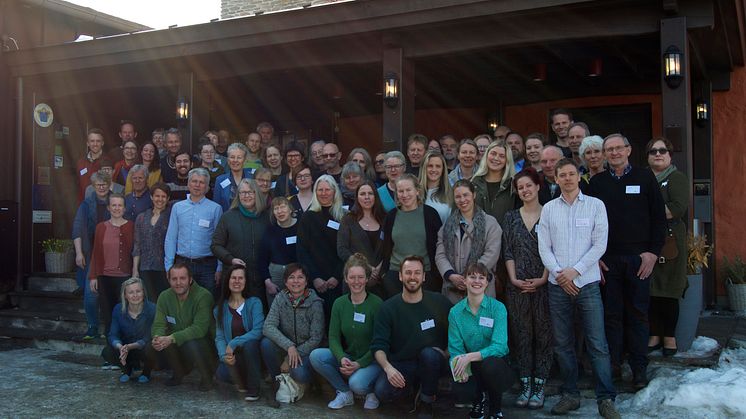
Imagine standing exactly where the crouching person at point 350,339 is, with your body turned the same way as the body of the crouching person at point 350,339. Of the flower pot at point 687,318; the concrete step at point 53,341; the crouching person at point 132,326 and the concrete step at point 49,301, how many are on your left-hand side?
1

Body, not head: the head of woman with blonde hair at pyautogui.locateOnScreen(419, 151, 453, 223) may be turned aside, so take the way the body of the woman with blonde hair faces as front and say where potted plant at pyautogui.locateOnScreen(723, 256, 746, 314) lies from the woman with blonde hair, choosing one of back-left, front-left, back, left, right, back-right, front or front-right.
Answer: back-left

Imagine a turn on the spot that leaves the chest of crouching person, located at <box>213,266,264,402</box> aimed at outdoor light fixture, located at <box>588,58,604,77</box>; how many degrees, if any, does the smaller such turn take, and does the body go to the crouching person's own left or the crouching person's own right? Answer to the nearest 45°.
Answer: approximately 135° to the crouching person's own left

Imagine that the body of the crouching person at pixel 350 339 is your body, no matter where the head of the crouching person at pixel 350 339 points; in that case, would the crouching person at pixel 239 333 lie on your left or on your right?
on your right

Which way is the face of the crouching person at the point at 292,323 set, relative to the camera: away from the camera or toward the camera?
toward the camera

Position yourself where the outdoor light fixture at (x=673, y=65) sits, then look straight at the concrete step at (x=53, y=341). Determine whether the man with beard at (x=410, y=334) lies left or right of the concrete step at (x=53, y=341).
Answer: left

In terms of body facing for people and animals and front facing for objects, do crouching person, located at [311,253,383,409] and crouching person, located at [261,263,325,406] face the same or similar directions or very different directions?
same or similar directions

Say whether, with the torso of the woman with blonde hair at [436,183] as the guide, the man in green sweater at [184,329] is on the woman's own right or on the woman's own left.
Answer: on the woman's own right

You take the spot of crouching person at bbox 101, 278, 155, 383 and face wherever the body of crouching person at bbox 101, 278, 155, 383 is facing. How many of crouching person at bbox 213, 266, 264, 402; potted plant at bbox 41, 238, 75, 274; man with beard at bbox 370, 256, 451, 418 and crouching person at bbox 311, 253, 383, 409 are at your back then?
1

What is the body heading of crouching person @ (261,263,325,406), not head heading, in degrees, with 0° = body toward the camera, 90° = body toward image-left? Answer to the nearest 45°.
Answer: approximately 0°

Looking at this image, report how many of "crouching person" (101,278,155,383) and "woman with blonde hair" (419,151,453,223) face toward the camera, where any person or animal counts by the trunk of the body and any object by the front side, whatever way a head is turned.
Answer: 2

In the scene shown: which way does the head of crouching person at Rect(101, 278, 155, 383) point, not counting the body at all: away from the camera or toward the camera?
toward the camera

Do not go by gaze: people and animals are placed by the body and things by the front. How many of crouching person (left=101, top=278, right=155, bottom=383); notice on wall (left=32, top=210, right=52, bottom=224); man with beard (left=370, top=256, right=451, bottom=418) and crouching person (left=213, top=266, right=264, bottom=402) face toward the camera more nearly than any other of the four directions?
4

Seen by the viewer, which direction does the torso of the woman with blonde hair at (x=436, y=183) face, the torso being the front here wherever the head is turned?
toward the camera

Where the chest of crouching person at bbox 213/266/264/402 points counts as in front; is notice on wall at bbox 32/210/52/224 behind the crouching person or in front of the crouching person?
behind

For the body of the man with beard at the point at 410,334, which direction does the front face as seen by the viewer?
toward the camera

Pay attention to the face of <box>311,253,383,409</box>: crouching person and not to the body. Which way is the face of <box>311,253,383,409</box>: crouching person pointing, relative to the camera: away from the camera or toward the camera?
toward the camera
